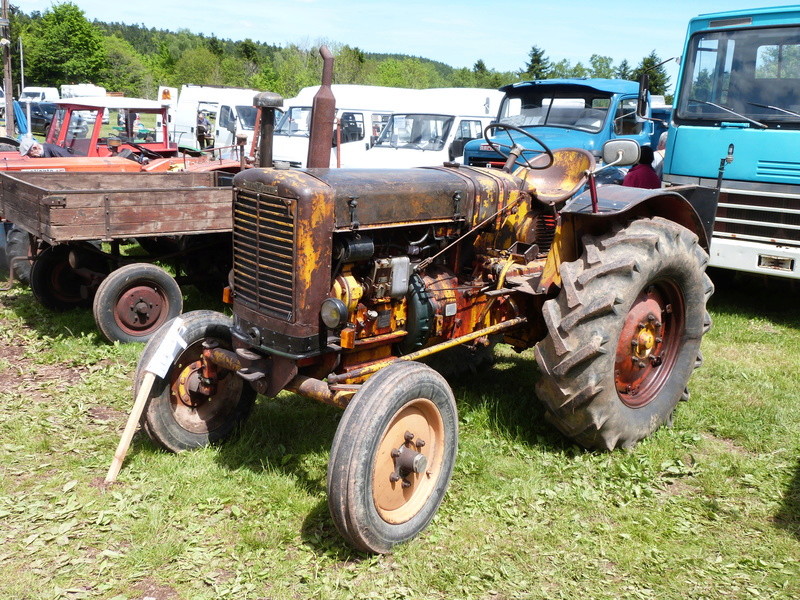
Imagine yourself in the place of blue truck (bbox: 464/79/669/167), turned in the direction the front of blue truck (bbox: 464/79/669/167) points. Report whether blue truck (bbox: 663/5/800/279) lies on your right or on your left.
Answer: on your left

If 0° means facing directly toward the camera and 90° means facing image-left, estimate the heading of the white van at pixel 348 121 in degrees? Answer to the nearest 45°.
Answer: approximately 45°

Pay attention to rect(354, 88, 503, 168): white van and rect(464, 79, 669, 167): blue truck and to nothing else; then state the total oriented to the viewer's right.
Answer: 0

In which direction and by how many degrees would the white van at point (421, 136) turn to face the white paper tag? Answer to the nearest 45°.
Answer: approximately 45° to its left

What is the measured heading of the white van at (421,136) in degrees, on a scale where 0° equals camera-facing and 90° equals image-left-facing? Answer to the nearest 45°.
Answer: approximately 45°

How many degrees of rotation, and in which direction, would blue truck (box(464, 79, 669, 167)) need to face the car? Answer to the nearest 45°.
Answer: approximately 90° to its right

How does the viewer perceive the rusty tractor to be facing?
facing the viewer and to the left of the viewer

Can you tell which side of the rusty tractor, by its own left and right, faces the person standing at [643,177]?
back

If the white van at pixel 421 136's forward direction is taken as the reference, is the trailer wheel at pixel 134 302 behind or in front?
in front

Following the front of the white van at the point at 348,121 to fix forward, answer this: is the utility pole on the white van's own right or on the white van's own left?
on the white van's own right

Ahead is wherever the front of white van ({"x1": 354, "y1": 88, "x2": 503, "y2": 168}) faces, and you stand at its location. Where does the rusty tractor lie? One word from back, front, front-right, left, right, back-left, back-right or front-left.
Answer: front-left

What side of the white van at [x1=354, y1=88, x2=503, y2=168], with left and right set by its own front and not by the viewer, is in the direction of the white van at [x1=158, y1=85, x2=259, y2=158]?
right
